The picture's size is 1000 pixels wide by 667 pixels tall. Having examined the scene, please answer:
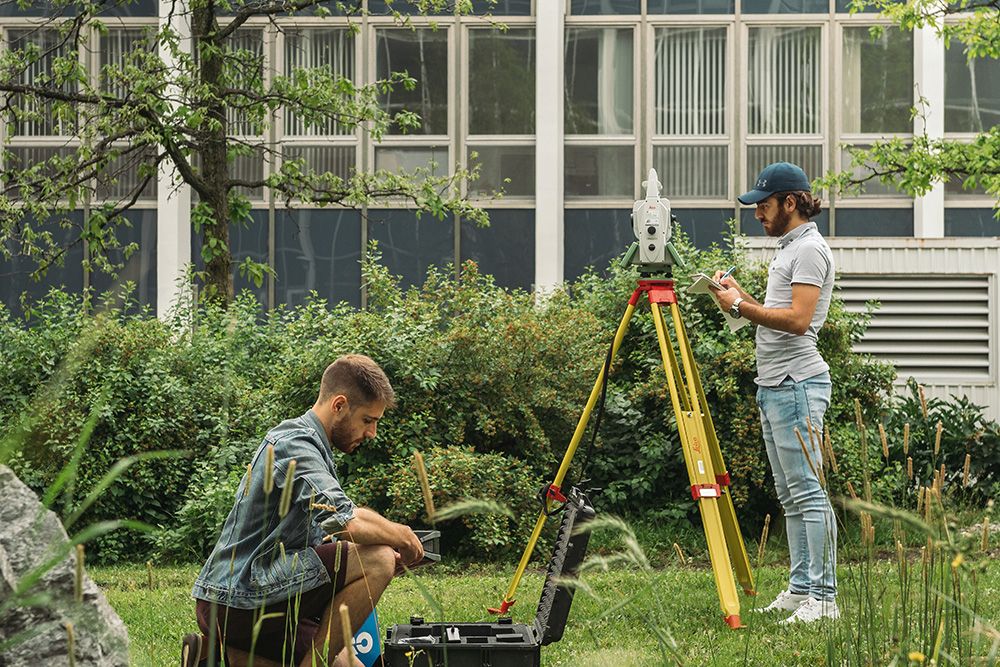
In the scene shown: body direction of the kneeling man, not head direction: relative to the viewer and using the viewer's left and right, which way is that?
facing to the right of the viewer

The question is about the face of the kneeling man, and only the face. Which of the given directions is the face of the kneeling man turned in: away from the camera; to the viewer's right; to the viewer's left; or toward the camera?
to the viewer's right

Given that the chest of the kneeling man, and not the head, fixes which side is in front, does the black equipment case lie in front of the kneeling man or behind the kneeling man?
in front

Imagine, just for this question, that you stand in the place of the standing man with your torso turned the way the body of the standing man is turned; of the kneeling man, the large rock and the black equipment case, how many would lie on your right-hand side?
0

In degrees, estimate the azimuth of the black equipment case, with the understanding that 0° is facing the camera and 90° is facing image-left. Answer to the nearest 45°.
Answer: approximately 90°

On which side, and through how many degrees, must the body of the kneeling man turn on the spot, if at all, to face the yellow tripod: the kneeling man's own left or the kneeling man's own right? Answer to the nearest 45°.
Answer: approximately 45° to the kneeling man's own left

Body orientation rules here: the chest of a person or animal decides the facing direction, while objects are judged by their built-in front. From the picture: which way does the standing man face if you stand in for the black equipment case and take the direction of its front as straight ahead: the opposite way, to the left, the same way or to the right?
the same way

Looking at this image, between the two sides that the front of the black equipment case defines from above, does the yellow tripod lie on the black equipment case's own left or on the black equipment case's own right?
on the black equipment case's own right

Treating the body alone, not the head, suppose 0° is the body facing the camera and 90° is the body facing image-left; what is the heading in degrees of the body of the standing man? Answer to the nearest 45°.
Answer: approximately 90°

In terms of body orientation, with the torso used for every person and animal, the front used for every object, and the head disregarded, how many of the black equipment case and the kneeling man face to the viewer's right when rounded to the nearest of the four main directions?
1

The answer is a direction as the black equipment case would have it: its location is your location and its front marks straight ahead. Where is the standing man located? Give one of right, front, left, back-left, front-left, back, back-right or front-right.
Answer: back-right

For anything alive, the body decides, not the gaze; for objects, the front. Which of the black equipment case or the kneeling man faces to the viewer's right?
the kneeling man

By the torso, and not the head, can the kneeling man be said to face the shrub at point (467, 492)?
no

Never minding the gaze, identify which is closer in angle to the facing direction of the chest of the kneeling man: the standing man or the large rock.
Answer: the standing man

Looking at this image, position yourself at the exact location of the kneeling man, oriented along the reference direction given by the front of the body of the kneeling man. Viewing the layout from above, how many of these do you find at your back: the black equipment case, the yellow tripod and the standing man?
0

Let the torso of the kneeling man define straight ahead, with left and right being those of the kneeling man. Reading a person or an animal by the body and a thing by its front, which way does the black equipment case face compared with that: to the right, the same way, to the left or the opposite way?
the opposite way
